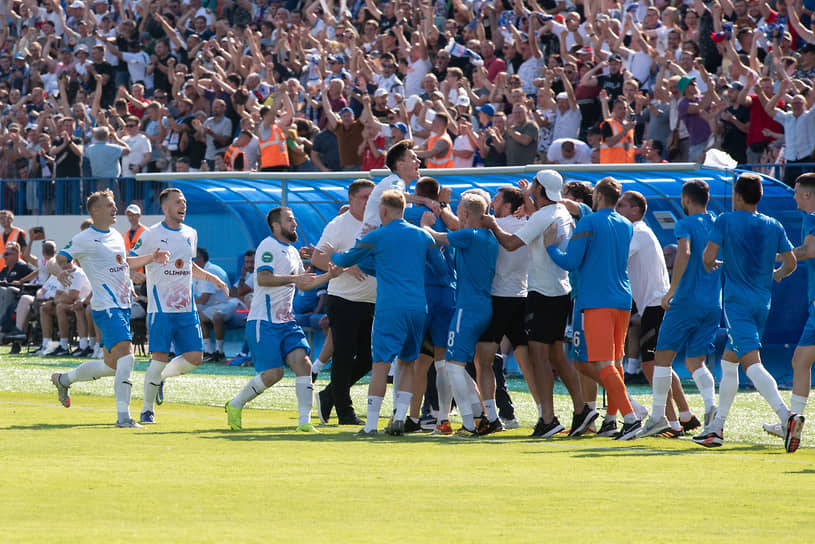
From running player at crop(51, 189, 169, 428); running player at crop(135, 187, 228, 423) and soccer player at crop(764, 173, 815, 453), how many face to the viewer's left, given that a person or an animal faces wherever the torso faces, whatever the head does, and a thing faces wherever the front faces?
1

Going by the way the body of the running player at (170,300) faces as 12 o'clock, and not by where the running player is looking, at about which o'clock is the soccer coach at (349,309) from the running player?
The soccer coach is roughly at 11 o'clock from the running player.

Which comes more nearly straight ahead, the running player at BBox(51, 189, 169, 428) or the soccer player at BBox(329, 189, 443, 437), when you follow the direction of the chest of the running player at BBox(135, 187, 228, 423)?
the soccer player

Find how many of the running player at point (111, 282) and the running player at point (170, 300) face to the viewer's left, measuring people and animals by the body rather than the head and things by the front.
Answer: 0

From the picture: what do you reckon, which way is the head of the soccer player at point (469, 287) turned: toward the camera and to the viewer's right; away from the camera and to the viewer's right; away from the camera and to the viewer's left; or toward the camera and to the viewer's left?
away from the camera and to the viewer's left

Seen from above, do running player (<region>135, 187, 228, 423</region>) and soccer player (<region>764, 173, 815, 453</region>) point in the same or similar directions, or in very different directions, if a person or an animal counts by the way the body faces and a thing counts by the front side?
very different directions

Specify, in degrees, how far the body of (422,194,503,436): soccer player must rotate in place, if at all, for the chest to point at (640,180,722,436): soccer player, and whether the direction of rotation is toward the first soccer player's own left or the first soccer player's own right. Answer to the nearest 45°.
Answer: approximately 135° to the first soccer player's own right

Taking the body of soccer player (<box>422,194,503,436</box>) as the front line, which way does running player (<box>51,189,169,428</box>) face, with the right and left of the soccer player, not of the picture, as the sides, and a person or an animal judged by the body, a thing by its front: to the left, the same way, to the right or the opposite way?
the opposite way

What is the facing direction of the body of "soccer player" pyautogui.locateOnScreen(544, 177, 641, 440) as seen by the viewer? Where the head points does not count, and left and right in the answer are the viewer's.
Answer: facing away from the viewer and to the left of the viewer

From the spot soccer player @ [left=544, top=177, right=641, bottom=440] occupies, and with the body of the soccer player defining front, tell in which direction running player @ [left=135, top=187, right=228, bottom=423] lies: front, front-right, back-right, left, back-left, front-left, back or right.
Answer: front-left

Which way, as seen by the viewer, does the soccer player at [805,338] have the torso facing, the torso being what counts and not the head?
to the viewer's left

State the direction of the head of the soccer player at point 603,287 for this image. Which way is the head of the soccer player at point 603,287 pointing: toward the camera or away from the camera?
away from the camera

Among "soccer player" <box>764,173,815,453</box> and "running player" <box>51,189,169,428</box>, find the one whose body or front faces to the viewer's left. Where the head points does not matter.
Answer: the soccer player

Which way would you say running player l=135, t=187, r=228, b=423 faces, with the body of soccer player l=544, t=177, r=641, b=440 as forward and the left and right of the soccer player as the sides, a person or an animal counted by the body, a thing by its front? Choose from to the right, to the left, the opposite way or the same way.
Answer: the opposite way

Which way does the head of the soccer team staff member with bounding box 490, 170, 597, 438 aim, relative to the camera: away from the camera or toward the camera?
away from the camera

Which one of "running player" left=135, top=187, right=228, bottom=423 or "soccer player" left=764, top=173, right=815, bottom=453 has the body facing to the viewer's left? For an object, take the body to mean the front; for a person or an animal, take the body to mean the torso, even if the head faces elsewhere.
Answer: the soccer player
